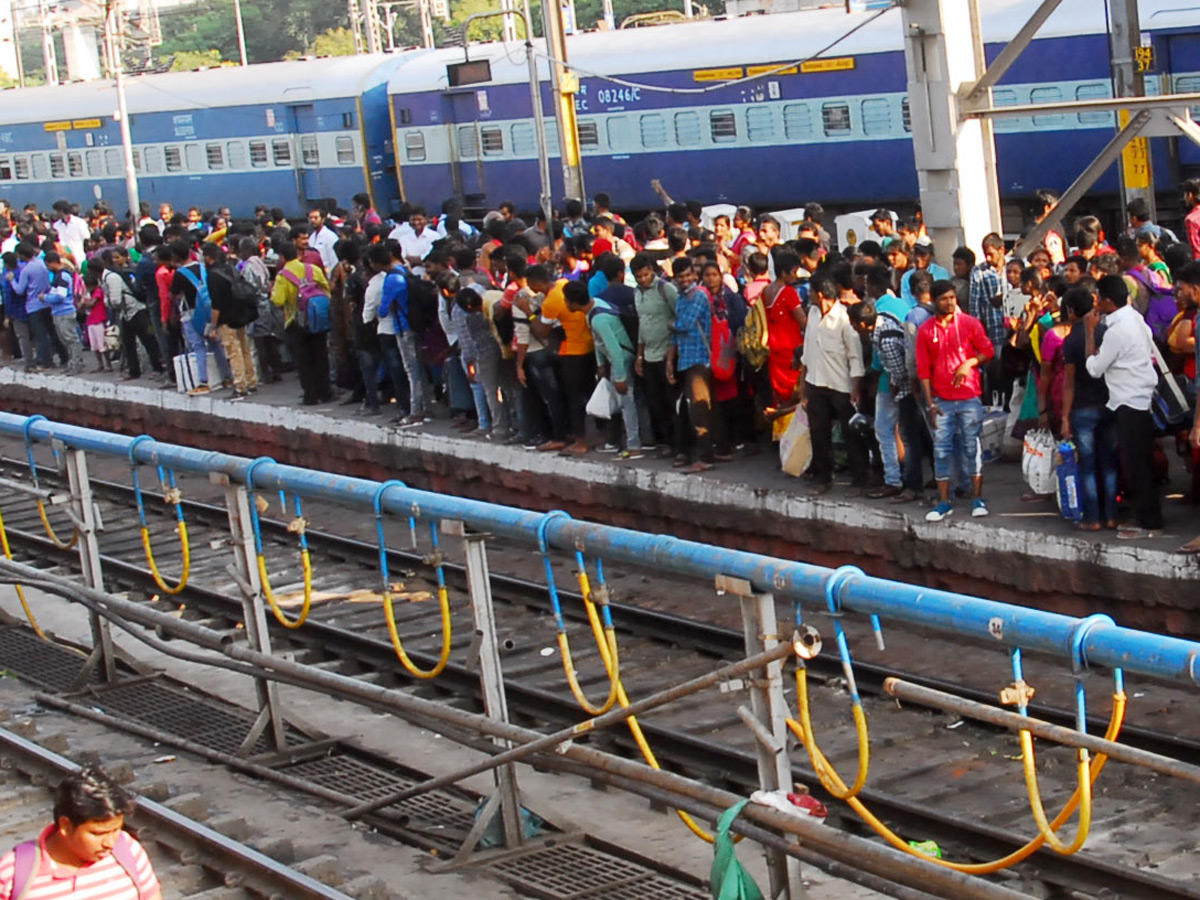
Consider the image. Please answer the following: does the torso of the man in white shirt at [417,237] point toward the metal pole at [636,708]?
yes

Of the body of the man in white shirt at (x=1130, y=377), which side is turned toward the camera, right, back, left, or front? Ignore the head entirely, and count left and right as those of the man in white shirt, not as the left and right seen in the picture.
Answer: left

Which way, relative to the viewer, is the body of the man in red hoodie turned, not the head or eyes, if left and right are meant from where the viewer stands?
facing the viewer

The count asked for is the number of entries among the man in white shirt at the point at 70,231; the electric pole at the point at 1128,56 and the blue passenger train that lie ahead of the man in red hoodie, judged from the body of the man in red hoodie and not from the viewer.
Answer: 0

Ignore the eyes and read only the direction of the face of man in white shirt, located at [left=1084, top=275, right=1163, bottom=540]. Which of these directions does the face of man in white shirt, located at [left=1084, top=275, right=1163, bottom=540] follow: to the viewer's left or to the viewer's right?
to the viewer's left

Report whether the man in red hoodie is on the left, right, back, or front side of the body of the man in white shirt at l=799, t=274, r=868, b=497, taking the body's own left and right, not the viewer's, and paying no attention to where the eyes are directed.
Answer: left

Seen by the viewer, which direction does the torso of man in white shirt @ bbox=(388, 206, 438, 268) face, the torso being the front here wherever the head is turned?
toward the camera

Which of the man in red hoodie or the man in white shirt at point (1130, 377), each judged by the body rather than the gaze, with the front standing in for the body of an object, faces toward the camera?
the man in red hoodie

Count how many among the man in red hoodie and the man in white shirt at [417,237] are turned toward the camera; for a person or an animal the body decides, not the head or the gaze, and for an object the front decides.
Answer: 2

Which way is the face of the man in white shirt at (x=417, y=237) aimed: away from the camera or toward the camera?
toward the camera
